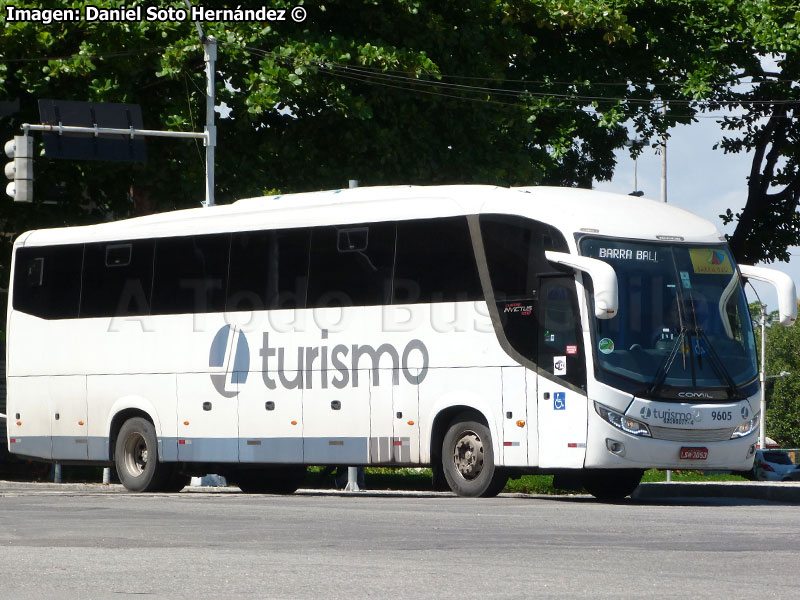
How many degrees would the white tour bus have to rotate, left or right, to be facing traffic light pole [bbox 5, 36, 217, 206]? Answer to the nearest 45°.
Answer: approximately 180°

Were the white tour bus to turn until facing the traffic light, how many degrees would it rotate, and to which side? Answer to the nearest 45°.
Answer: approximately 180°

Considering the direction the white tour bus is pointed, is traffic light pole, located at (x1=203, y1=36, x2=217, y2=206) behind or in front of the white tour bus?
behind

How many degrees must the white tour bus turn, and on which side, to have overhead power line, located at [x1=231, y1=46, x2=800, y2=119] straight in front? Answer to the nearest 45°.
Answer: approximately 135° to its left

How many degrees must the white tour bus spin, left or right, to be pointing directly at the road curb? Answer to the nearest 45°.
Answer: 0° — it already faces it

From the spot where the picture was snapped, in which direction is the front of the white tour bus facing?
facing the viewer and to the right of the viewer

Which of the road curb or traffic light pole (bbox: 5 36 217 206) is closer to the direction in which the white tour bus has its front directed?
the road curb
